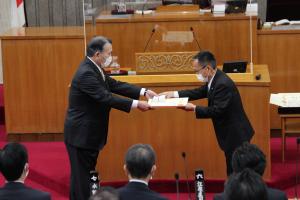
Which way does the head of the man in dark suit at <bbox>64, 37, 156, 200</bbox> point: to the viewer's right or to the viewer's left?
to the viewer's right

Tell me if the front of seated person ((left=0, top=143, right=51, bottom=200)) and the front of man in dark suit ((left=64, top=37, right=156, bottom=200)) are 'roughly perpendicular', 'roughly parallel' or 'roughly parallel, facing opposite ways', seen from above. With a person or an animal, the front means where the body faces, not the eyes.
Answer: roughly perpendicular

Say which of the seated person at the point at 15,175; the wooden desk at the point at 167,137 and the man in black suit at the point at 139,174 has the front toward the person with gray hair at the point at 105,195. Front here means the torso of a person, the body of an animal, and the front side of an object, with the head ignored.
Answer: the wooden desk

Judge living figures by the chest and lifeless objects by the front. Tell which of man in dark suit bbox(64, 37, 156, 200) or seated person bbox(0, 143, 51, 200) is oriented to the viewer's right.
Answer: the man in dark suit

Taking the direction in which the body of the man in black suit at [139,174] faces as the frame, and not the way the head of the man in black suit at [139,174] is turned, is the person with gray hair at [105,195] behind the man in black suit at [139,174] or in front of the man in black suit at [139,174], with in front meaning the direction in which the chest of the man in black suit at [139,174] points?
behind

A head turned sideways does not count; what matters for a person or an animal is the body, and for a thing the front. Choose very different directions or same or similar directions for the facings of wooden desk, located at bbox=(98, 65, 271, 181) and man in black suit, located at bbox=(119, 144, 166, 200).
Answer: very different directions

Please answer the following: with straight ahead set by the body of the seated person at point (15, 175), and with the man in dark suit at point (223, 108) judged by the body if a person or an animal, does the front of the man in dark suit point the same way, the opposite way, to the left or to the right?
to the left

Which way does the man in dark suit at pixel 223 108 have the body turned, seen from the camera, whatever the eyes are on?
to the viewer's left

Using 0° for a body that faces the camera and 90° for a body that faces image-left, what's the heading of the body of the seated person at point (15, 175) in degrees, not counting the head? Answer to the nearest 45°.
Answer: approximately 180°

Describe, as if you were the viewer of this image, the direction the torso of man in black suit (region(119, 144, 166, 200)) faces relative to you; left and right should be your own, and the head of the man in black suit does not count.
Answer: facing away from the viewer

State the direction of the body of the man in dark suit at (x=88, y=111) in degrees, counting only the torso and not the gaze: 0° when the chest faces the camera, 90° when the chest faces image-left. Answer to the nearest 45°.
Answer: approximately 270°

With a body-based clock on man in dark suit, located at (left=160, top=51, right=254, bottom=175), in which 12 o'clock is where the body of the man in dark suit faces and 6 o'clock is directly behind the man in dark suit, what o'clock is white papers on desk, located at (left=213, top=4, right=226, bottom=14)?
The white papers on desk is roughly at 3 o'clock from the man in dark suit.

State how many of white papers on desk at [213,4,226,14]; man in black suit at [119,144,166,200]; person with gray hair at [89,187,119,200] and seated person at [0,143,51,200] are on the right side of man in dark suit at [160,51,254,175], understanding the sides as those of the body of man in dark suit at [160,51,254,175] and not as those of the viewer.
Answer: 1
